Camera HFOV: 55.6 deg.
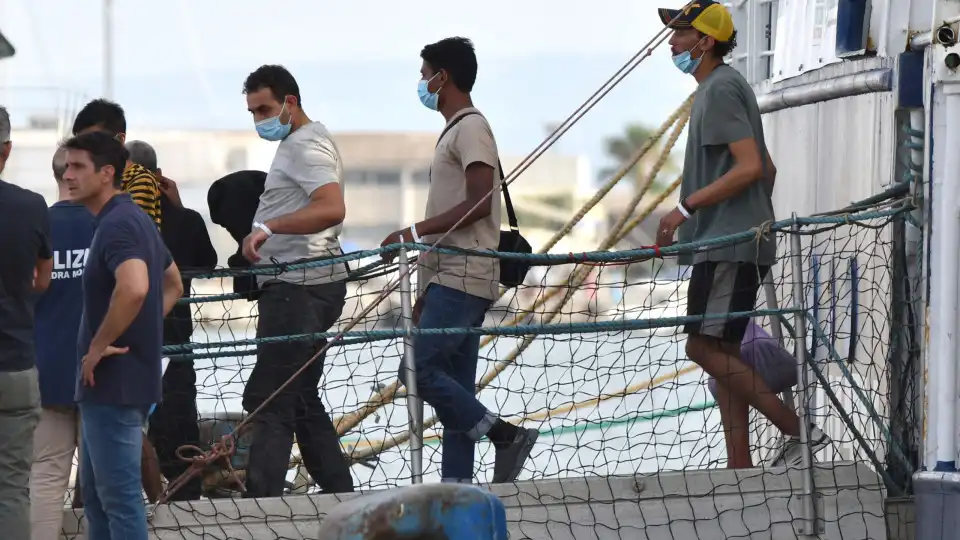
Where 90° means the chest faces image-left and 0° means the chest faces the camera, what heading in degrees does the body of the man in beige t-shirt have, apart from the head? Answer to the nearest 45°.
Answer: approximately 90°

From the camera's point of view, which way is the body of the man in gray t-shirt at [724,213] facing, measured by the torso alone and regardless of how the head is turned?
to the viewer's left

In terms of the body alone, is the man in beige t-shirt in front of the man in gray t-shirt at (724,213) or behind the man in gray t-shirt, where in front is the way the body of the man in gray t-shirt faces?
in front

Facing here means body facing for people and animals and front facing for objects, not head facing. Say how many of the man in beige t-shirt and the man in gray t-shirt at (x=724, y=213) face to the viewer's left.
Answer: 2

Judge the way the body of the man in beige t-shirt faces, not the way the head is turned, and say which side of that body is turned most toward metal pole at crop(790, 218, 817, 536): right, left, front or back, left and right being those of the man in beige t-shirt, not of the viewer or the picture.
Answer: back

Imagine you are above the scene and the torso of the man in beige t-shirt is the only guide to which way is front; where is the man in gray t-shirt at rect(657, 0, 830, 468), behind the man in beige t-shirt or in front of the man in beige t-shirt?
behind

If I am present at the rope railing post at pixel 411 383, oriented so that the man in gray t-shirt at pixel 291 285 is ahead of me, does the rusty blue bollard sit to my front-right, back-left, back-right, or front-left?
back-left

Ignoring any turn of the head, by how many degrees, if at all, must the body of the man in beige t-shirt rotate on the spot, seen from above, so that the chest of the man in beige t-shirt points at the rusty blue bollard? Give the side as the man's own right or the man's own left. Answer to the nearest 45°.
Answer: approximately 90° to the man's own left

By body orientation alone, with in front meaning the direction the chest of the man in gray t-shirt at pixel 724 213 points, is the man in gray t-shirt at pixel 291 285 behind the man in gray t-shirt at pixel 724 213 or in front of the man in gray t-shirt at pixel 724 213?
in front

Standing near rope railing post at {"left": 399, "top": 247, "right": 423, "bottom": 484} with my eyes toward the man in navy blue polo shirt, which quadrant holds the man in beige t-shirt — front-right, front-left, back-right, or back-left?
back-right

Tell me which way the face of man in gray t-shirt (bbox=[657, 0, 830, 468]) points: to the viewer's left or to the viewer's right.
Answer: to the viewer's left
